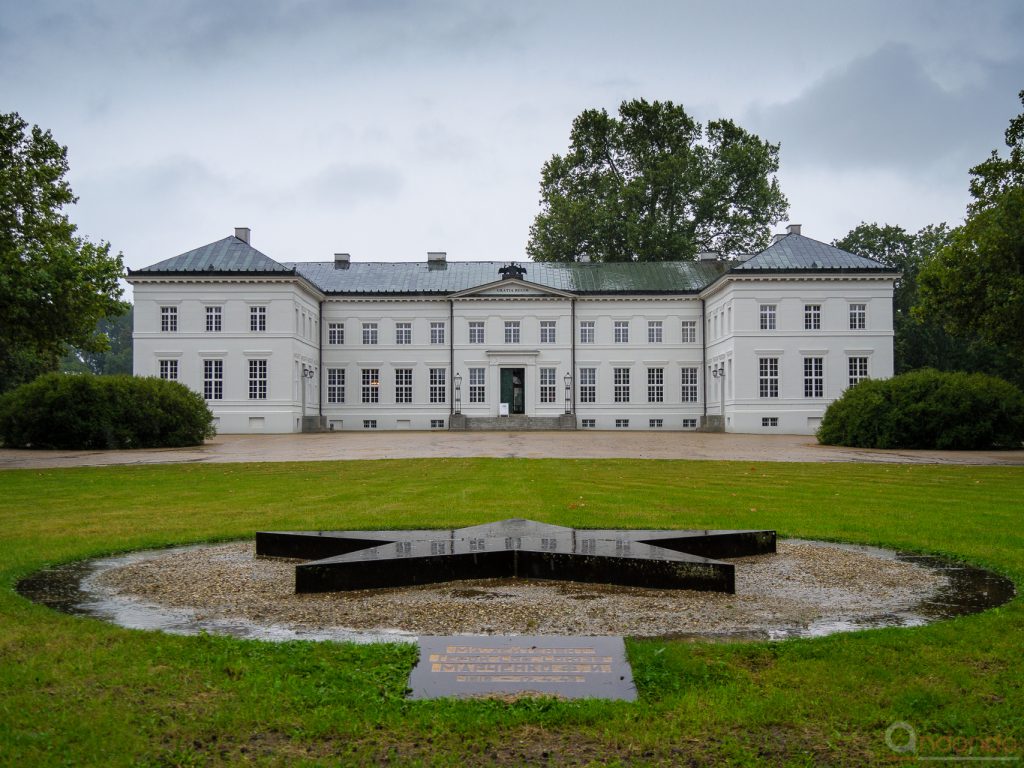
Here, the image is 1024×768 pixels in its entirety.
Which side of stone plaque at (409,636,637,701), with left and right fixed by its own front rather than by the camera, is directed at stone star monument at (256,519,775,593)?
back

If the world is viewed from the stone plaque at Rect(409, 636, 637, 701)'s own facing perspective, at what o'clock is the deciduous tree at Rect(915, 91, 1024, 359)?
The deciduous tree is roughly at 7 o'clock from the stone plaque.

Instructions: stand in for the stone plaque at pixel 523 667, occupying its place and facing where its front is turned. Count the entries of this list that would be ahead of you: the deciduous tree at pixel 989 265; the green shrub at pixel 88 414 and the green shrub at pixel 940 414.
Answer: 0

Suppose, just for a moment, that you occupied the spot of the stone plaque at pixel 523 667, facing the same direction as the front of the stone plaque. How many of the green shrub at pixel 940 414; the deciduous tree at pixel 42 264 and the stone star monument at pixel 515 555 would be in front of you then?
0

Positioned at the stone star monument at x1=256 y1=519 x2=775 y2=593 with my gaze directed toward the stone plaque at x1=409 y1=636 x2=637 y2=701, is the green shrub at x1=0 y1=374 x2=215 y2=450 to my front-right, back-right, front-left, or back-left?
back-right

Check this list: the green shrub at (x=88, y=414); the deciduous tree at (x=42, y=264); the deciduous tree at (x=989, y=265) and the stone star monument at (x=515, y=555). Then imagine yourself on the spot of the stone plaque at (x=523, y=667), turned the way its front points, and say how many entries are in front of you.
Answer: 0

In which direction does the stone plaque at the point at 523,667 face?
toward the camera

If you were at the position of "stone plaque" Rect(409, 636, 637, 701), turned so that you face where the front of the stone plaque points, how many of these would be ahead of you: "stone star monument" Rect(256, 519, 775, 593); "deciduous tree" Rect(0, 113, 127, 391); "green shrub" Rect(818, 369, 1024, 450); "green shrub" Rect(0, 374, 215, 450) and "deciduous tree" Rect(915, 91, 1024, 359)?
0

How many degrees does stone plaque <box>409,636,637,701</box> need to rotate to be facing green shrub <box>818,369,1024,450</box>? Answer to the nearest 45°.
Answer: approximately 135° to its left

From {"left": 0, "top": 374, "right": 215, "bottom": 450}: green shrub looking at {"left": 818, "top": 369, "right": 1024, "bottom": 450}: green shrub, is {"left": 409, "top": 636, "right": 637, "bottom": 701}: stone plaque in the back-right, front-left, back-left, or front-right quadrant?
front-right

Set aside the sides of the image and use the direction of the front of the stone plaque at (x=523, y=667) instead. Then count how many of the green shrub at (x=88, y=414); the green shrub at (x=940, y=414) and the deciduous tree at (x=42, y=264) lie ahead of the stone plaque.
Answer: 0

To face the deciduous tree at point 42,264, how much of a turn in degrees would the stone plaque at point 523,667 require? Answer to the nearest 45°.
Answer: approximately 135° to its right

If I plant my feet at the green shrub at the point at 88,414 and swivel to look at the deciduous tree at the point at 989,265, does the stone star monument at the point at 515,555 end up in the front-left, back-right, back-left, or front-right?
front-right

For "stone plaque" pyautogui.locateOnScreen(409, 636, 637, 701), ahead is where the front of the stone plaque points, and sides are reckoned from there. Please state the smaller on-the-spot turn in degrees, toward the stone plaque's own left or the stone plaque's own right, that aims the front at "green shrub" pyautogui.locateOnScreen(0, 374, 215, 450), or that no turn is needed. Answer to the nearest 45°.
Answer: approximately 135° to the stone plaque's own right
